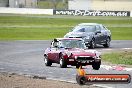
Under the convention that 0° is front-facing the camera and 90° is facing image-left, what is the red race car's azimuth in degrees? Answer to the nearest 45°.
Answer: approximately 315°
